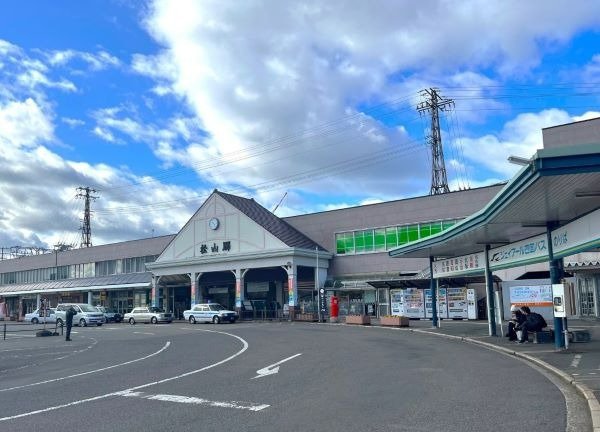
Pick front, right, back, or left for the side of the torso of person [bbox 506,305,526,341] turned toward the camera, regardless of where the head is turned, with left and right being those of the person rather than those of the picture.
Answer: left

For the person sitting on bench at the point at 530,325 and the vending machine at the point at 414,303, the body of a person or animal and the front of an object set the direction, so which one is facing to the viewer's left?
the person sitting on bench

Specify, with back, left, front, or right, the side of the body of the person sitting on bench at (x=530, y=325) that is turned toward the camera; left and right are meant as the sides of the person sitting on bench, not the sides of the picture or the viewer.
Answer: left

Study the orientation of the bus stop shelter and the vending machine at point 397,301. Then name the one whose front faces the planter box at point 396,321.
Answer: the vending machine

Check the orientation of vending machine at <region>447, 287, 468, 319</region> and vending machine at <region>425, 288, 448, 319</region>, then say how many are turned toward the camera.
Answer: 2

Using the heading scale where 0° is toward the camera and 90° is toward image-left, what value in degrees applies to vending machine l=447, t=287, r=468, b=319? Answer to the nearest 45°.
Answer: approximately 0°

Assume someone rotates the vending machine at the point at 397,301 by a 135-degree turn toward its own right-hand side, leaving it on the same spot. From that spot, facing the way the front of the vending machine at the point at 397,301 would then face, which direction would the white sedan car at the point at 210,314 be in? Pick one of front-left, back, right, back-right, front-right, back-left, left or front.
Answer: front-left
